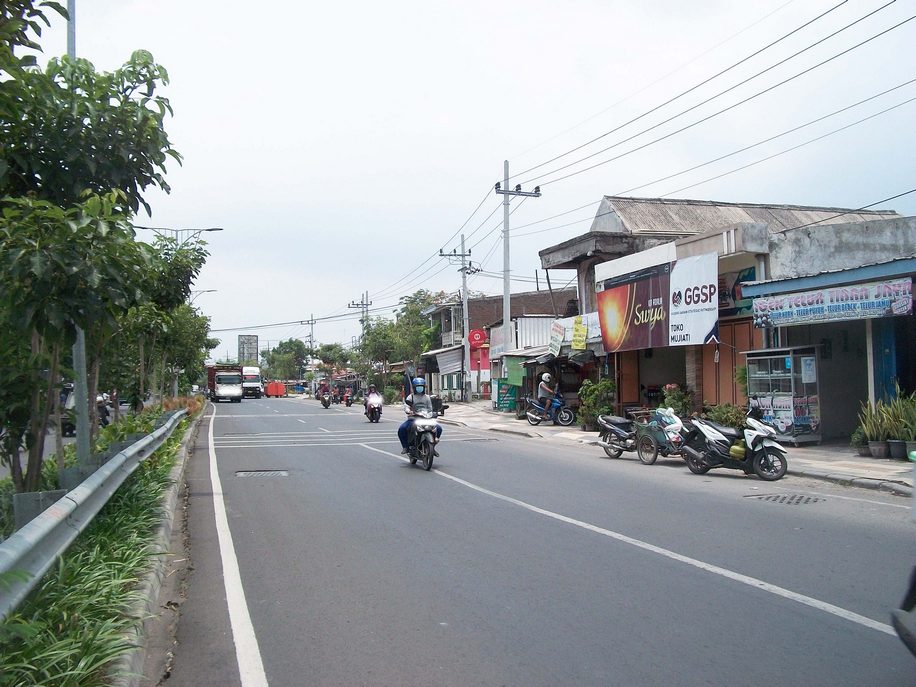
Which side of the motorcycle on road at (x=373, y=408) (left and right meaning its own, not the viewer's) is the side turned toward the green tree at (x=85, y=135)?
front

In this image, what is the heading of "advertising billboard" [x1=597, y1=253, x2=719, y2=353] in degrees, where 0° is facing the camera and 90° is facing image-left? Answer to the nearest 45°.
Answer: approximately 45°

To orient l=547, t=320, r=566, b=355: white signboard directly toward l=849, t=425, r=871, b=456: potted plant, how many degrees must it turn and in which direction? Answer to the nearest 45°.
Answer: approximately 90° to its left

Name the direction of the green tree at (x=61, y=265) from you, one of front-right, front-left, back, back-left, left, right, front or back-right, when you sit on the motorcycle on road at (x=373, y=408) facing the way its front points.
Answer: front

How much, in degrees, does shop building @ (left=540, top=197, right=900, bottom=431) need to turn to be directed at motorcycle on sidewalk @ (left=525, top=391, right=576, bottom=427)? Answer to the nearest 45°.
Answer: approximately 90° to its right

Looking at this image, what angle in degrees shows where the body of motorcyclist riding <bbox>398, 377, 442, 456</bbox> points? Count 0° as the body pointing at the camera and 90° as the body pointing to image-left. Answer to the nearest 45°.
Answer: approximately 0°

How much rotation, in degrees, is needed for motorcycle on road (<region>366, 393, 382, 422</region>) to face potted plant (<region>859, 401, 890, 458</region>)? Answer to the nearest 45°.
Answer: approximately 45° to its left

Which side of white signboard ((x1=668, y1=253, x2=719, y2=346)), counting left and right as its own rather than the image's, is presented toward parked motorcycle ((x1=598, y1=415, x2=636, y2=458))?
front

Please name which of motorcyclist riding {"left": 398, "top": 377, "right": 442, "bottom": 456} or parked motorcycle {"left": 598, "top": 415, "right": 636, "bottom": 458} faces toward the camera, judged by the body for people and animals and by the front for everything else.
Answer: the motorcyclist riding

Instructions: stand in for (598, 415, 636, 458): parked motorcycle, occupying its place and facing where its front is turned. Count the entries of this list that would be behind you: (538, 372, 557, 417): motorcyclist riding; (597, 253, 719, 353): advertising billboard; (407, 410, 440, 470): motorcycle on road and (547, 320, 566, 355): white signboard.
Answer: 1

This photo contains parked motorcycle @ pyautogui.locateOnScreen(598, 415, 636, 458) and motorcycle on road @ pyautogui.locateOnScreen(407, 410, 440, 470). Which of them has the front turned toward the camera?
the motorcycle on road

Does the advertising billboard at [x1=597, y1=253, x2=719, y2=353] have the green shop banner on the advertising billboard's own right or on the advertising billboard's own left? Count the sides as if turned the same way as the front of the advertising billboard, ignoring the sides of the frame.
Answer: on the advertising billboard's own right

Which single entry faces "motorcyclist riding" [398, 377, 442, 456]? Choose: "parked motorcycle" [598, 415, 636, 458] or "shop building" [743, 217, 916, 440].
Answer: the shop building

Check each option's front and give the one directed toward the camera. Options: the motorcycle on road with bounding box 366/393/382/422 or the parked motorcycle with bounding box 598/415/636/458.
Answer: the motorcycle on road

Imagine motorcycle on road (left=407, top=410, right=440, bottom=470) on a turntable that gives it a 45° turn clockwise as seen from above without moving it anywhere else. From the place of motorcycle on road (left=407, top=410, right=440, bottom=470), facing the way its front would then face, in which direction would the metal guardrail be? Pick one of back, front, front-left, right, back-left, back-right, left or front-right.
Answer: front-left

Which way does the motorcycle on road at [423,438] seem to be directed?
toward the camera

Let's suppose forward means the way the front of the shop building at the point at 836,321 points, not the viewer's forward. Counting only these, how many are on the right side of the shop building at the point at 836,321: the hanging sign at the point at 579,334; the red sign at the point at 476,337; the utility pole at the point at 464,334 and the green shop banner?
4
